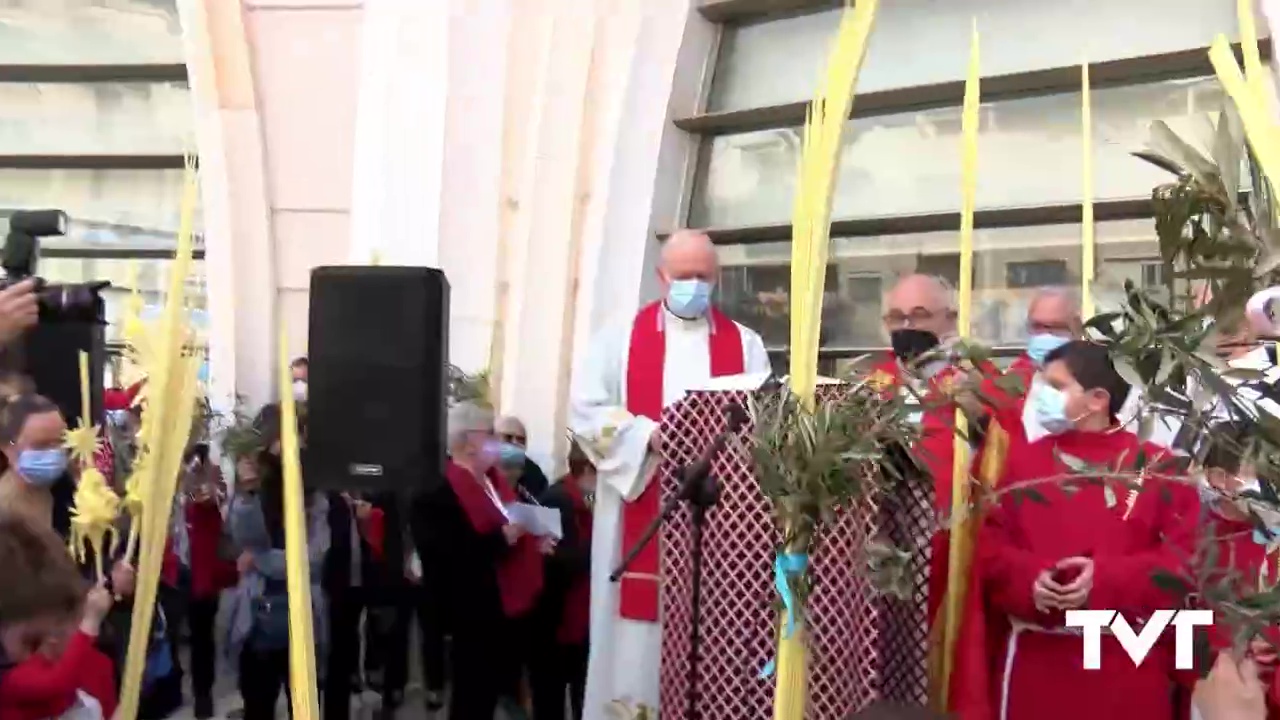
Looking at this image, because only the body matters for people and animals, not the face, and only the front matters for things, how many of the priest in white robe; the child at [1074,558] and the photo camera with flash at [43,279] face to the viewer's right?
1

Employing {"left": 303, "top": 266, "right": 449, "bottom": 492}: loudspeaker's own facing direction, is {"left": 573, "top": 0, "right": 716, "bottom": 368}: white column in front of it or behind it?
behind

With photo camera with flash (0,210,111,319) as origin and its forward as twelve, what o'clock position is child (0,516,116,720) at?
The child is roughly at 3 o'clock from the photo camera with flash.

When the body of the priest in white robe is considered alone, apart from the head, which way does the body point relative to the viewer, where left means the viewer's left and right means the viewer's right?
facing the viewer

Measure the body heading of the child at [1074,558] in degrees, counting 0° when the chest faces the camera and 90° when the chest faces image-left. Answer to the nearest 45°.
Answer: approximately 45°

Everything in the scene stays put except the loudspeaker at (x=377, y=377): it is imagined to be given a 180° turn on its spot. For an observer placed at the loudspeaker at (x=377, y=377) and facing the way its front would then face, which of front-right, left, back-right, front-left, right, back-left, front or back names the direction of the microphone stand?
back-right

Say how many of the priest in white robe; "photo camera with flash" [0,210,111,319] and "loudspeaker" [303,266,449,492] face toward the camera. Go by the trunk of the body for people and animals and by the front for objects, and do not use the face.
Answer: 2

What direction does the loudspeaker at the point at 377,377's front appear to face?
toward the camera

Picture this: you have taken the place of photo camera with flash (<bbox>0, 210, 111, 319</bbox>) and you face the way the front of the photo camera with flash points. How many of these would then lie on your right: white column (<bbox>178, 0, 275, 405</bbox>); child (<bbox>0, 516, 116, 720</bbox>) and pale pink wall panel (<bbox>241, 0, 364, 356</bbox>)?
1

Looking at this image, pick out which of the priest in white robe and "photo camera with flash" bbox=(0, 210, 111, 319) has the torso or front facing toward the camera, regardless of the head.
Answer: the priest in white robe

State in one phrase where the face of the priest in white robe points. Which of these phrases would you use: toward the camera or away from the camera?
toward the camera

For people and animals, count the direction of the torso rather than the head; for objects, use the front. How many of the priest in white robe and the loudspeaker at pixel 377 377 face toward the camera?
2

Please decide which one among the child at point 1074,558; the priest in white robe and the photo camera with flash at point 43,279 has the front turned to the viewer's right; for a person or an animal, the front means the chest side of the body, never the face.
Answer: the photo camera with flash

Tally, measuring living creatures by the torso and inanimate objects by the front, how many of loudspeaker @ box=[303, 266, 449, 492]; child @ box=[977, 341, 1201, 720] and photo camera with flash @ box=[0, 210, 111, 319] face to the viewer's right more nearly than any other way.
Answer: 1

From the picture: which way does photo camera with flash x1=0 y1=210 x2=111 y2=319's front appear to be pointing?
to the viewer's right
